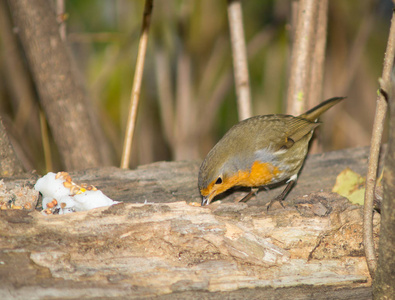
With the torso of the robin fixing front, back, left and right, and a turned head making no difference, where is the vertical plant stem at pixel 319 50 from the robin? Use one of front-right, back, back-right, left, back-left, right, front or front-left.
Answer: back-right

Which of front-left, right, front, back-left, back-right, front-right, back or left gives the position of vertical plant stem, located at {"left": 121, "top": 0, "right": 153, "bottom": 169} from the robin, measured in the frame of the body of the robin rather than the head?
front

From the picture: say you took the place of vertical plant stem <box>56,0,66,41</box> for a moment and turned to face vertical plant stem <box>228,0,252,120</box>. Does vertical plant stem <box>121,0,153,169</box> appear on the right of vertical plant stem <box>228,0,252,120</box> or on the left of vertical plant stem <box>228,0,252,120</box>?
right

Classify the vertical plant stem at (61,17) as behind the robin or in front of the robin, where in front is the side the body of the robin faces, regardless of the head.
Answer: in front

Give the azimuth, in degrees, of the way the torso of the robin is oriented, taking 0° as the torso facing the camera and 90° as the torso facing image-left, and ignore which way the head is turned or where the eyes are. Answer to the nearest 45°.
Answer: approximately 90°

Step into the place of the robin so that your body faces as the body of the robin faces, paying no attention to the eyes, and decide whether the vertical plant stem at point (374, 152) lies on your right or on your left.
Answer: on your left

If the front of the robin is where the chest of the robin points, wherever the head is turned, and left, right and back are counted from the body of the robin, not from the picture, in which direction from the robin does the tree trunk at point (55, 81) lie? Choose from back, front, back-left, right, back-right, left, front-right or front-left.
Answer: front

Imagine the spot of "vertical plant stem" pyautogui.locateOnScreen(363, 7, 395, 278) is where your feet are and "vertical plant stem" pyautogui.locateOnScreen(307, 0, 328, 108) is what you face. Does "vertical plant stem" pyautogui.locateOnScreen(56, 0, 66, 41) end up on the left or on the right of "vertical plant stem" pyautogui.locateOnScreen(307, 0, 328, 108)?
left
